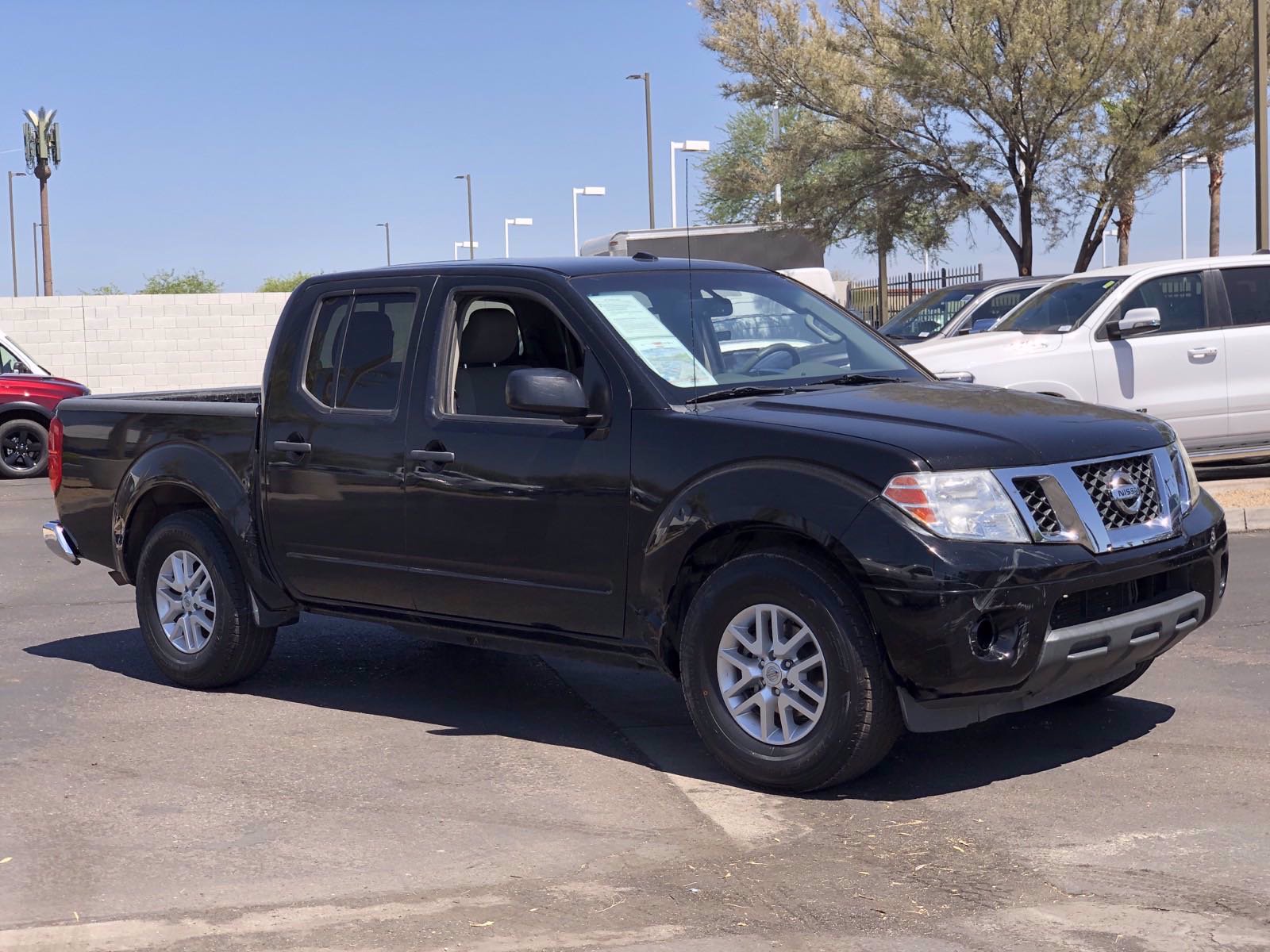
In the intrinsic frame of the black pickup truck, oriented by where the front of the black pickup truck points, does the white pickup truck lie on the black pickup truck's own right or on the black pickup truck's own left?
on the black pickup truck's own left

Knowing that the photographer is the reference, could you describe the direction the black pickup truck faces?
facing the viewer and to the right of the viewer

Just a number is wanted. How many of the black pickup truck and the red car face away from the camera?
0

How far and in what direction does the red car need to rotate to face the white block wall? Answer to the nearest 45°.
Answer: approximately 90° to its left

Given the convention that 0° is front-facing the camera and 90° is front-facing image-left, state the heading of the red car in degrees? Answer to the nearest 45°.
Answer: approximately 270°

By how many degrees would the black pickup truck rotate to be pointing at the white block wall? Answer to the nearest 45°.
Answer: approximately 135° to its left

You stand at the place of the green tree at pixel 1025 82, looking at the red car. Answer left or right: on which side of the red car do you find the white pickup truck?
left
